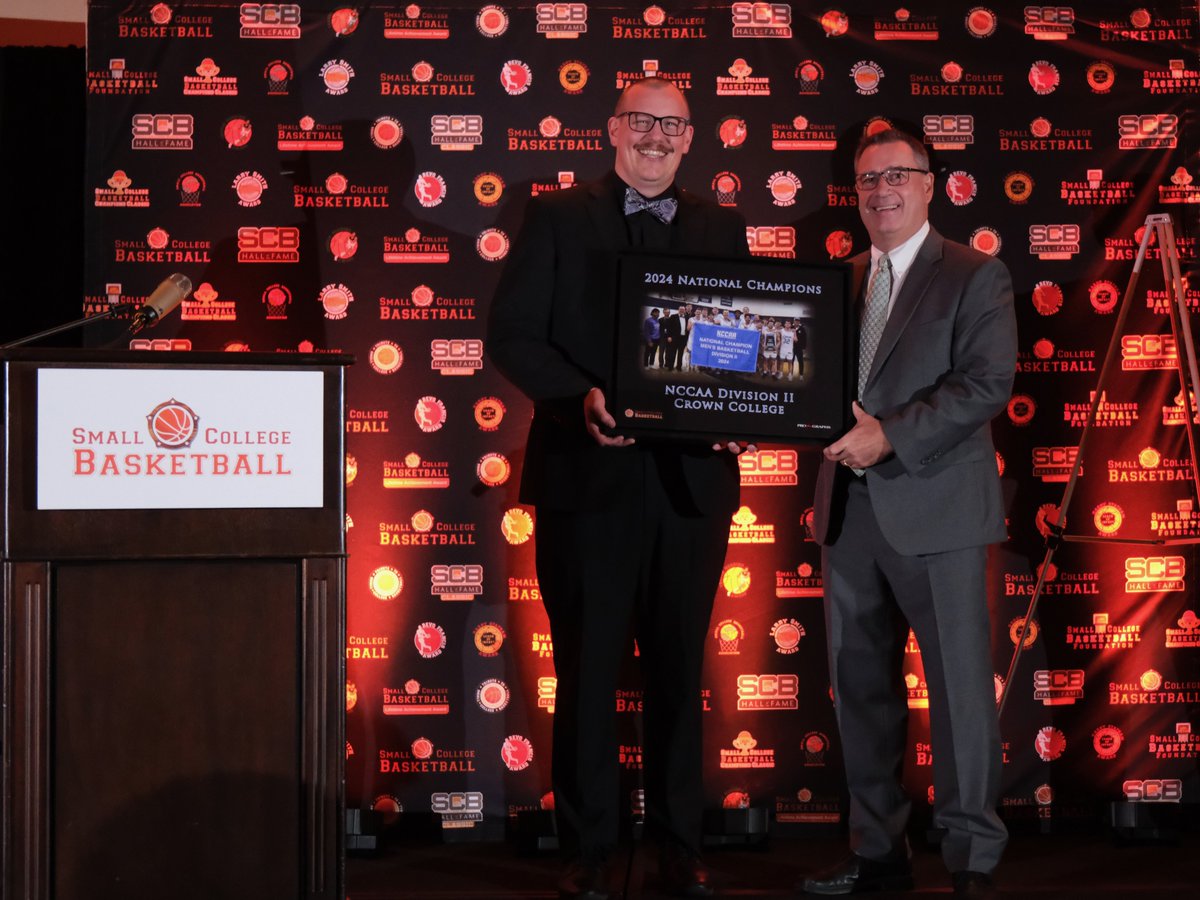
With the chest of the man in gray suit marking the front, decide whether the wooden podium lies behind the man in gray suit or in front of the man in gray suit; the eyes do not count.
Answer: in front

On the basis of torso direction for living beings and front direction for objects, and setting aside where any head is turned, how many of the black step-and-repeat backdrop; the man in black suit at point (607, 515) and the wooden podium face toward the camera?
3

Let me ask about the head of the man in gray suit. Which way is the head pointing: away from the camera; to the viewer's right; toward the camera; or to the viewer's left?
toward the camera

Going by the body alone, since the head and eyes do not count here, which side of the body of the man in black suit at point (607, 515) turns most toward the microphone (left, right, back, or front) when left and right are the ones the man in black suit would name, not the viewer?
right

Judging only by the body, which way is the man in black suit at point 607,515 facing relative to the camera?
toward the camera

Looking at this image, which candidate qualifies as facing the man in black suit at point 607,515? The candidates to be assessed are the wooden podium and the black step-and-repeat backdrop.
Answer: the black step-and-repeat backdrop

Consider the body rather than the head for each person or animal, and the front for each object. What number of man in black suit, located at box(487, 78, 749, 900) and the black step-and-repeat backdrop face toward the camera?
2

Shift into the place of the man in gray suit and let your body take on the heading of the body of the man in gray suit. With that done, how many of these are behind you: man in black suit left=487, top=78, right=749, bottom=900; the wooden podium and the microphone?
0

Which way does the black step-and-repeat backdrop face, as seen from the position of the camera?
facing the viewer

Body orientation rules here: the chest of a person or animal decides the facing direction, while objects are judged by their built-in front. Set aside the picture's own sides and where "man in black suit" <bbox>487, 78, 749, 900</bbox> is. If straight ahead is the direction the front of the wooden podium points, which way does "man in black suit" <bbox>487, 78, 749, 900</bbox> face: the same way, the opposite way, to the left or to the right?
the same way

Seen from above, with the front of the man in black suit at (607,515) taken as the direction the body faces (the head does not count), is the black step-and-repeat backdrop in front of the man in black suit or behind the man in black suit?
behind

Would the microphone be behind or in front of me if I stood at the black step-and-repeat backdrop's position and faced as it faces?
in front

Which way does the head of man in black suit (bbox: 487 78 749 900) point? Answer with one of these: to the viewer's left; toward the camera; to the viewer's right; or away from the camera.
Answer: toward the camera

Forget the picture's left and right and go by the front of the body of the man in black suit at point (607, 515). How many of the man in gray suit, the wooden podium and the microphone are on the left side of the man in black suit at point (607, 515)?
1

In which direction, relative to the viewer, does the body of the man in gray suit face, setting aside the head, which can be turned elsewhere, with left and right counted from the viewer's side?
facing the viewer and to the left of the viewer
